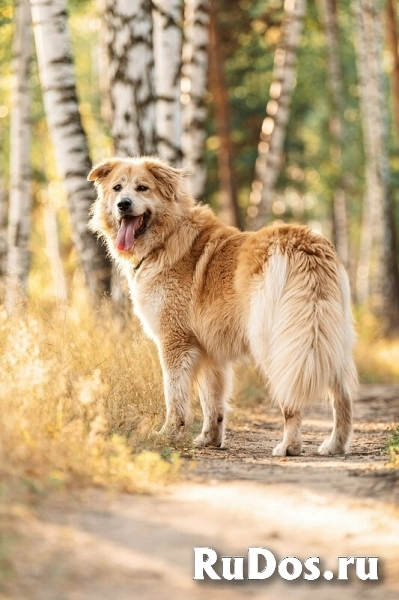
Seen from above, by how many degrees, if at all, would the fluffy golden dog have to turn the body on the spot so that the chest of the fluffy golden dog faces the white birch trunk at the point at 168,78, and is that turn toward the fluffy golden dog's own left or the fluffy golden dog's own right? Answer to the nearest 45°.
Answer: approximately 45° to the fluffy golden dog's own right

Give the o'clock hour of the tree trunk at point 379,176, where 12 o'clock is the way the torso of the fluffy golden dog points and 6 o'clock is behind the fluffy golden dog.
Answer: The tree trunk is roughly at 2 o'clock from the fluffy golden dog.

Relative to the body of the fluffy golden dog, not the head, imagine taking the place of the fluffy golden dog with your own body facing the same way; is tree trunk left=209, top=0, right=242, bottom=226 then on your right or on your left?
on your right

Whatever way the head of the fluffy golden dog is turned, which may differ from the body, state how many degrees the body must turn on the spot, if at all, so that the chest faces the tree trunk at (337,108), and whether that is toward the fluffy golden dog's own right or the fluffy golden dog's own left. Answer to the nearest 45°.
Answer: approximately 45° to the fluffy golden dog's own right

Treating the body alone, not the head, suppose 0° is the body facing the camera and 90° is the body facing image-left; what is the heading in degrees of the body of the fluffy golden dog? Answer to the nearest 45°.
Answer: approximately 135°

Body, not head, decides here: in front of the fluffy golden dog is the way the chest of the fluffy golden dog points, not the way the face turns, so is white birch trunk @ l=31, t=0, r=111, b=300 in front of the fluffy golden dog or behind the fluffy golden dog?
in front

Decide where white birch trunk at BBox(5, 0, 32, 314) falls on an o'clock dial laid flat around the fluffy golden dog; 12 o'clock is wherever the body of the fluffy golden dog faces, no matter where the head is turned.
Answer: The white birch trunk is roughly at 1 o'clock from the fluffy golden dog.

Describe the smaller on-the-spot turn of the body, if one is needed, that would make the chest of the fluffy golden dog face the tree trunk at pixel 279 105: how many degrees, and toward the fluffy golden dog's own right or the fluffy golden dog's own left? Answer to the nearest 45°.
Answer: approximately 45° to the fluffy golden dog's own right
